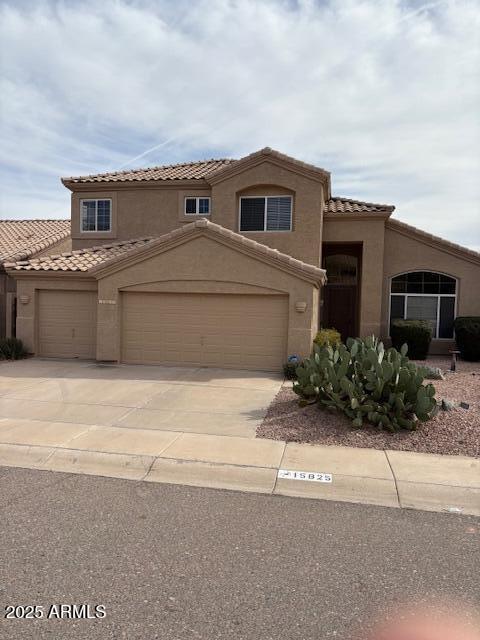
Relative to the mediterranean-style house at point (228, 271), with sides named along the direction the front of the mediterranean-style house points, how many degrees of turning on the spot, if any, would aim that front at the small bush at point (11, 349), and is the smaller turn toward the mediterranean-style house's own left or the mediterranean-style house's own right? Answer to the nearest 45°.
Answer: approximately 90° to the mediterranean-style house's own right

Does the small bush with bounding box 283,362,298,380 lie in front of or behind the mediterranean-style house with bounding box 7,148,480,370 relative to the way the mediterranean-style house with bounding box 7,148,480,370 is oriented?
in front

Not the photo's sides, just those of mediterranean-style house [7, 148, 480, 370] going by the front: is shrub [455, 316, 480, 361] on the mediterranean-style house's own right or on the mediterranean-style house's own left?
on the mediterranean-style house's own left

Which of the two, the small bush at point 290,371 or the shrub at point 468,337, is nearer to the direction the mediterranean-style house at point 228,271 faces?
the small bush

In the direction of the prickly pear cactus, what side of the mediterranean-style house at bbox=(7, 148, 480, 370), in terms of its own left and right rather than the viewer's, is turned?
front

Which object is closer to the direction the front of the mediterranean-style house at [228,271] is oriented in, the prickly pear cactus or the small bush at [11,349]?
the prickly pear cactus

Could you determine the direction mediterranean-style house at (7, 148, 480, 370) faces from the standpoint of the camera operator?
facing the viewer
